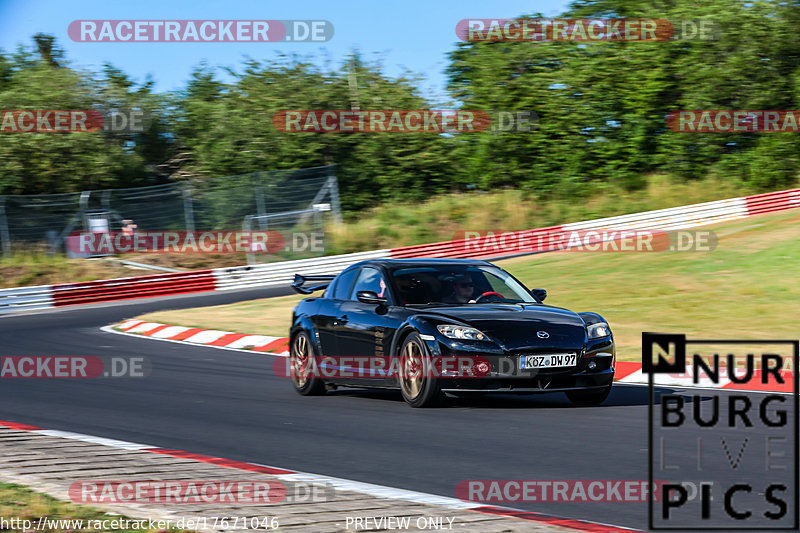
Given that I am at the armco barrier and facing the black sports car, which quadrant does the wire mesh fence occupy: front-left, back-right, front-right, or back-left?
back-left

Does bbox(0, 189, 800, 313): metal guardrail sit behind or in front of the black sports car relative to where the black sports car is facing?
behind

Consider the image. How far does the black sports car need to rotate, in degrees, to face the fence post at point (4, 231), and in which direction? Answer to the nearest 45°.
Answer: approximately 180°

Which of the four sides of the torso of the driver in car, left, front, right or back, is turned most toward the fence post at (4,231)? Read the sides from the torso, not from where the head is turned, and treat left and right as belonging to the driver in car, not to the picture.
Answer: back

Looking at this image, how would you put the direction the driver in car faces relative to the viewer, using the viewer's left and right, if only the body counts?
facing the viewer and to the right of the viewer

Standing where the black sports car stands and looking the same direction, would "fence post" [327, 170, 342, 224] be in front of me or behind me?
behind

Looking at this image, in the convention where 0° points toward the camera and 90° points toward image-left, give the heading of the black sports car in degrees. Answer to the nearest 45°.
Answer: approximately 315°

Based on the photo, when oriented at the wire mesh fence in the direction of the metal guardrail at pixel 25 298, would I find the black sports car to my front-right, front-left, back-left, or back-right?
front-left

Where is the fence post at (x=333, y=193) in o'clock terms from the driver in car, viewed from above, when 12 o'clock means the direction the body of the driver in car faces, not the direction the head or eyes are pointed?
The fence post is roughly at 7 o'clock from the driver in car.

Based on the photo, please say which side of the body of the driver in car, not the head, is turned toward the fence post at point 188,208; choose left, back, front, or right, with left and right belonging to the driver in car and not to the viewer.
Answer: back

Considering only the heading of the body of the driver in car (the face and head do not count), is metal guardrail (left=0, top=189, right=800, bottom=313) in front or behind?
behind
